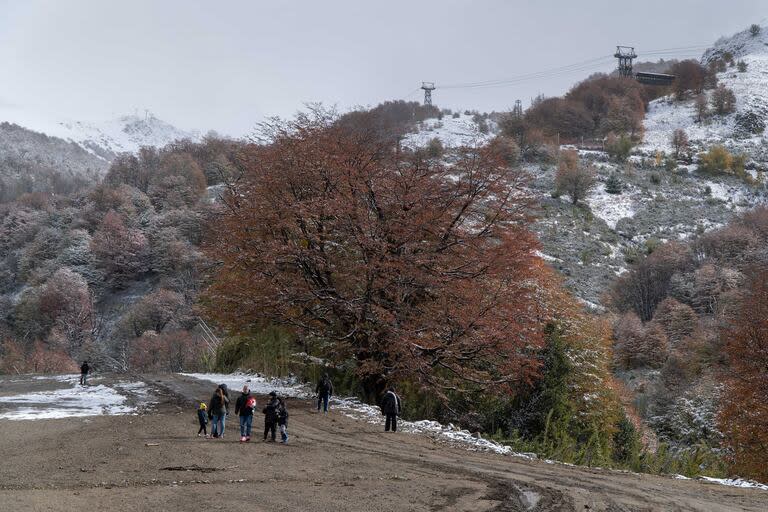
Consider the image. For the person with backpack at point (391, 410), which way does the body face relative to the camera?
away from the camera

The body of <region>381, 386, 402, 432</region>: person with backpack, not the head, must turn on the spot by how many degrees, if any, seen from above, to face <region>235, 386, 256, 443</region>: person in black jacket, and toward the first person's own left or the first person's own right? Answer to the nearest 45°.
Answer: approximately 135° to the first person's own left

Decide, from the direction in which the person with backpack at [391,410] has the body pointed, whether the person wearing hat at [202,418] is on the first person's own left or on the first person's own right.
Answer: on the first person's own left

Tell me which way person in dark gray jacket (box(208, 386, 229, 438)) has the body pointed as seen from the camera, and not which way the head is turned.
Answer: away from the camera

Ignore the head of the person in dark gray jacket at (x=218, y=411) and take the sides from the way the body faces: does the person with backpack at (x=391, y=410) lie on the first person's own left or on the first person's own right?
on the first person's own right

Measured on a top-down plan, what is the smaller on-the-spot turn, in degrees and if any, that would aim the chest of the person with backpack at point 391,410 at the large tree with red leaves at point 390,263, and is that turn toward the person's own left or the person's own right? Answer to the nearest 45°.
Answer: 0° — they already face it
